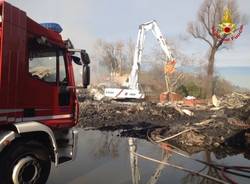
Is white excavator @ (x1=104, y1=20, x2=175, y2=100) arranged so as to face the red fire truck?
no

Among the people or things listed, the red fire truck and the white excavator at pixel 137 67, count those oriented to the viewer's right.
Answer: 2

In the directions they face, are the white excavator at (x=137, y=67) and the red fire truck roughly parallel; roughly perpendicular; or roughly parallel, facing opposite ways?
roughly parallel

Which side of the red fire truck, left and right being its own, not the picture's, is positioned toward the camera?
right

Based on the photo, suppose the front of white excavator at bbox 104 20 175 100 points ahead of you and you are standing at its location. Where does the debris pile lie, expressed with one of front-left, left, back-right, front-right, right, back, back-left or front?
right

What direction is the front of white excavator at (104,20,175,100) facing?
to the viewer's right

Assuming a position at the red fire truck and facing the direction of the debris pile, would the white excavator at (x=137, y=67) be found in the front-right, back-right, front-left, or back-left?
front-left
